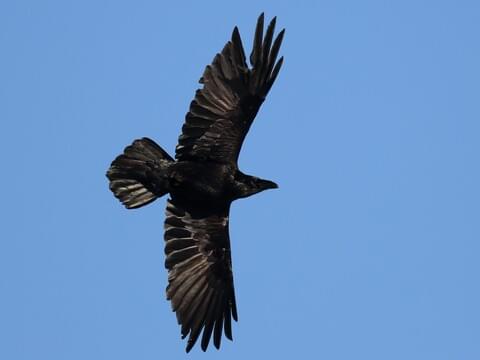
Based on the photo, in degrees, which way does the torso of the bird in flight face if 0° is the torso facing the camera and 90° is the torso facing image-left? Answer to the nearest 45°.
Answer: approximately 270°
